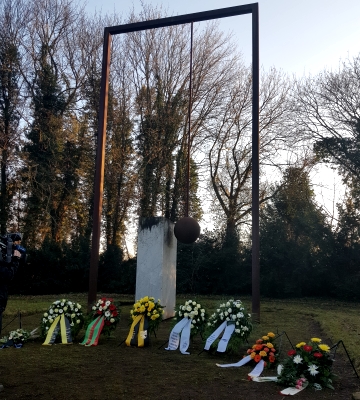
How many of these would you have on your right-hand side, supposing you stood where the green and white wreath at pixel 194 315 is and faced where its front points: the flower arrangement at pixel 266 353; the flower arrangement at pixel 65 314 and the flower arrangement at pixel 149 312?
2

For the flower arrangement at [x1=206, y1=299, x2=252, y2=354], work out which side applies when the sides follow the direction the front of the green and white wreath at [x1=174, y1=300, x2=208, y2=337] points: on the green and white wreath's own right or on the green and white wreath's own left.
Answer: on the green and white wreath's own left

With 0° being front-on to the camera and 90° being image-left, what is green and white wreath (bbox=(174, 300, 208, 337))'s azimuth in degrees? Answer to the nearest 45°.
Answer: approximately 0°

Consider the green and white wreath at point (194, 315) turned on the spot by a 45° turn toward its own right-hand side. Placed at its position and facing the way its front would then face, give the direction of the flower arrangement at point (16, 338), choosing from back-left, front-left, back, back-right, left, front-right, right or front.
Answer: front-right

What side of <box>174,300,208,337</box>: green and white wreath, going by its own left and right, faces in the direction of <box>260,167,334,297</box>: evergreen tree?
back

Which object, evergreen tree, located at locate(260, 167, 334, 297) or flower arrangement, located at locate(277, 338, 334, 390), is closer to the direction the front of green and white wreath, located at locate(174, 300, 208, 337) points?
the flower arrangement

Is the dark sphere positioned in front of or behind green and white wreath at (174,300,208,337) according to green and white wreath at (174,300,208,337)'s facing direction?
behind

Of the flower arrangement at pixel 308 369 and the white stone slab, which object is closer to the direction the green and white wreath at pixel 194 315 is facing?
the flower arrangement

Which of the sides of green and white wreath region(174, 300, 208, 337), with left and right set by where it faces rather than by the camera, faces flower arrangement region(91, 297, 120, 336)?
right

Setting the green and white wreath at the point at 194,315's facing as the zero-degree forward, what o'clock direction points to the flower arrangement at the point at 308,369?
The flower arrangement is roughly at 11 o'clock from the green and white wreath.

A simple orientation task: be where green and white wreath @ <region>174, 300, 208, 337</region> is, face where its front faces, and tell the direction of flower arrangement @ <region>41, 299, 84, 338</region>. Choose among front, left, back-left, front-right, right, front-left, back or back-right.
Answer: right

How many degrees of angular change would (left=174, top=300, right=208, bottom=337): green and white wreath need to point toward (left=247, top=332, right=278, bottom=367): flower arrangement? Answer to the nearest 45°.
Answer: approximately 45° to its left

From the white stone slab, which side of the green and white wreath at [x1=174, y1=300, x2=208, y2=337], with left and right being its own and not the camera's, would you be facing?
back

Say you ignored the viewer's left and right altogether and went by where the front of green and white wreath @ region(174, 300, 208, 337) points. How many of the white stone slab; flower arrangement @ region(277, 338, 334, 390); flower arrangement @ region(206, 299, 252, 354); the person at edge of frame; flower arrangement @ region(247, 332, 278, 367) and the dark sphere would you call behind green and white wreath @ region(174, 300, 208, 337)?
2
